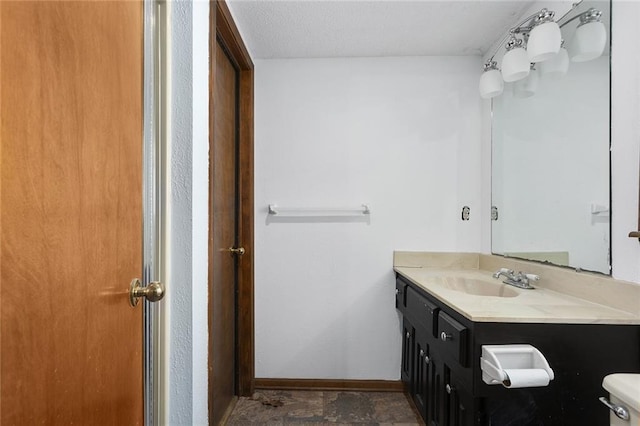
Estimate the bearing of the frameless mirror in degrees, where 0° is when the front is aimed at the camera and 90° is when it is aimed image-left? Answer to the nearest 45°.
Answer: approximately 45°

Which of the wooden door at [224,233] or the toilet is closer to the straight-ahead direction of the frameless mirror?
the wooden door

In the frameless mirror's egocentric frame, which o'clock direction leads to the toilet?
The toilet is roughly at 10 o'clock from the frameless mirror.
